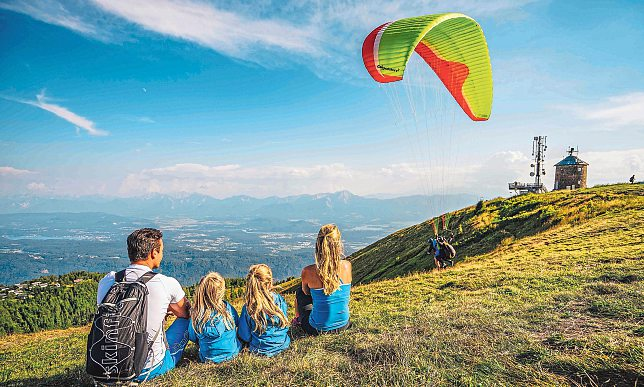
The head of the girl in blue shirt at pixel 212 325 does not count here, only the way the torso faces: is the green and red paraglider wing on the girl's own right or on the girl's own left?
on the girl's own right

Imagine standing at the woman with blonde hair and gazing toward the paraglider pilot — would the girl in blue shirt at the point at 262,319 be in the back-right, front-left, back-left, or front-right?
back-left

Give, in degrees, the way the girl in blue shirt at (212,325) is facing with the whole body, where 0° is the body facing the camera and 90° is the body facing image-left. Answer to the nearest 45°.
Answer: approximately 180°

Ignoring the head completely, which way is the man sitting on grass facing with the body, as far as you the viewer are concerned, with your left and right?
facing away from the viewer and to the right of the viewer

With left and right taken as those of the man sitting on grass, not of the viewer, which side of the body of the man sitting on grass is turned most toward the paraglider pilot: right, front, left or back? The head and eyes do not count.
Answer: front

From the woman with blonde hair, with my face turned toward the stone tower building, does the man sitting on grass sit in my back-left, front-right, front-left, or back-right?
back-left

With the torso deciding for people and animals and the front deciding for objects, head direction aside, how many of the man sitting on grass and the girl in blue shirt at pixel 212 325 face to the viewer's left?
0

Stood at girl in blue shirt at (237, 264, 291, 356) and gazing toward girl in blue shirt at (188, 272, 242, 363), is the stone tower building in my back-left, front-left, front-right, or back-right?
back-right

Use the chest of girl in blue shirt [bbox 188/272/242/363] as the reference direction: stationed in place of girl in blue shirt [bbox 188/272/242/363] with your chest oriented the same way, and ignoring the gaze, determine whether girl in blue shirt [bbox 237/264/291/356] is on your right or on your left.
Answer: on your right

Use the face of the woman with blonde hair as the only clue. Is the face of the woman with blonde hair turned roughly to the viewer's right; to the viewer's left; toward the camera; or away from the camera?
away from the camera

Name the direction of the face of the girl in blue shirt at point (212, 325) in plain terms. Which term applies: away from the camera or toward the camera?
away from the camera

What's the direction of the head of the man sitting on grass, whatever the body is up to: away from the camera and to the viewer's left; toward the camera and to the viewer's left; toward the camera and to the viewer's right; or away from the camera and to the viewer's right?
away from the camera and to the viewer's right

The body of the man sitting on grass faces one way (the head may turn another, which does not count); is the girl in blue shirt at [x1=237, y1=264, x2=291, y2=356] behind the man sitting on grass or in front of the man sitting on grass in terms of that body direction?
in front

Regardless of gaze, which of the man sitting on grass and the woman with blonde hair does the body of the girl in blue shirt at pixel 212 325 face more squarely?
the woman with blonde hair
